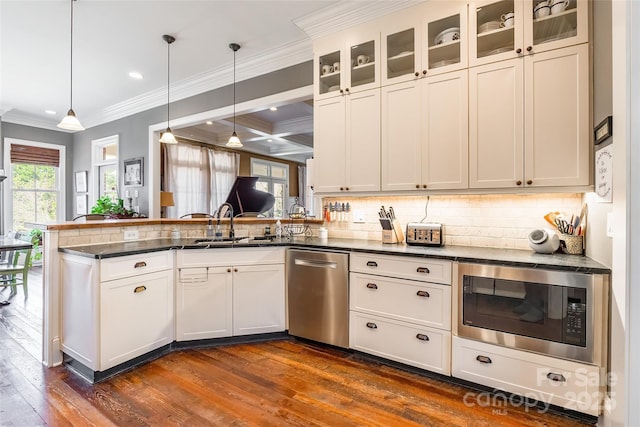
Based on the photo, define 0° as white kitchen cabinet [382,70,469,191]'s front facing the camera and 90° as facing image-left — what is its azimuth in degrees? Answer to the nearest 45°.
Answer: approximately 45°

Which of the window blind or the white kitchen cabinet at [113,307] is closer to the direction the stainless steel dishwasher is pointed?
the white kitchen cabinet

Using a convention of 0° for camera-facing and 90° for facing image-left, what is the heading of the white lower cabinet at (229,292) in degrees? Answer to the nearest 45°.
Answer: approximately 0°

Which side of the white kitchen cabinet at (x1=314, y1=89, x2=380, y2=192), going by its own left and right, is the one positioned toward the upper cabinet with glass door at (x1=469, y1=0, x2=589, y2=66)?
left

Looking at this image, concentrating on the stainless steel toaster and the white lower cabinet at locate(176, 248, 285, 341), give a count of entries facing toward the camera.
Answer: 2

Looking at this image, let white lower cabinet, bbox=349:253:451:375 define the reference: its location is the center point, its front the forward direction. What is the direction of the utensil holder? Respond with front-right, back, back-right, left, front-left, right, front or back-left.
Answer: back-left
